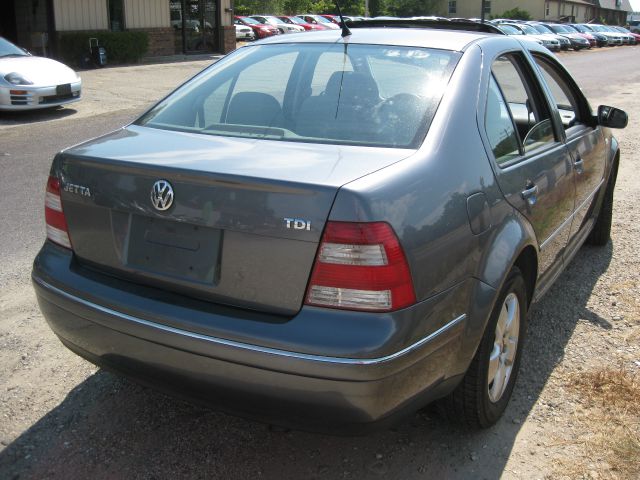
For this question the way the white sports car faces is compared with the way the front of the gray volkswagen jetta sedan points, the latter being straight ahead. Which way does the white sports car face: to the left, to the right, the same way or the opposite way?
to the right

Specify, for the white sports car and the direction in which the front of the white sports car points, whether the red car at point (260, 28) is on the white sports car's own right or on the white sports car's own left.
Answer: on the white sports car's own left

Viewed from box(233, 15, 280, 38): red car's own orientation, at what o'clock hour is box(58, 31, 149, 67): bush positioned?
The bush is roughly at 2 o'clock from the red car.

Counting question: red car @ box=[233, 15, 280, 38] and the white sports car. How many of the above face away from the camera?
0

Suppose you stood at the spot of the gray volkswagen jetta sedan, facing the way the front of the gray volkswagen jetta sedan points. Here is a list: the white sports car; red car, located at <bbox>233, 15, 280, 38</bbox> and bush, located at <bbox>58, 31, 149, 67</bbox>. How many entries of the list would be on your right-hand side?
0

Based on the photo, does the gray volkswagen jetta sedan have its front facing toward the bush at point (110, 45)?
no

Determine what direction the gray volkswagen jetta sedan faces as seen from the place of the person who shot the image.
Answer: facing away from the viewer and to the right of the viewer

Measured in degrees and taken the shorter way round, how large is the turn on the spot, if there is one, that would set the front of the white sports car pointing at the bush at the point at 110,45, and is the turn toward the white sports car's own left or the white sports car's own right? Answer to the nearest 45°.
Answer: approximately 135° to the white sports car's own left

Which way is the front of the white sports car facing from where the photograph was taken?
facing the viewer and to the right of the viewer

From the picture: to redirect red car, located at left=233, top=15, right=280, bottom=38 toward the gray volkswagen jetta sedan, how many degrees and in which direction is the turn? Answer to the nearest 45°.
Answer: approximately 45° to its right

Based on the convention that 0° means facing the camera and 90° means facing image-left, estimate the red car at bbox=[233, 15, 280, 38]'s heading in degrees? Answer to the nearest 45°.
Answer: approximately 315°

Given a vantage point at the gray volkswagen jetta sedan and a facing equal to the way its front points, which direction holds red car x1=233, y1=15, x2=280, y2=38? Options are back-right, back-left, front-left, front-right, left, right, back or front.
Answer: front-left

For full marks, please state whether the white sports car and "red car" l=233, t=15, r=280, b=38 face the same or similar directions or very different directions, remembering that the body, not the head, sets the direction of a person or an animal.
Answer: same or similar directions

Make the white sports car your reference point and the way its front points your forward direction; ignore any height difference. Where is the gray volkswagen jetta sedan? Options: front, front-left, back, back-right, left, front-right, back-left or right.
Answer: front-right

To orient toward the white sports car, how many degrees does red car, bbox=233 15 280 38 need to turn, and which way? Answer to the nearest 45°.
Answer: approximately 45° to its right
